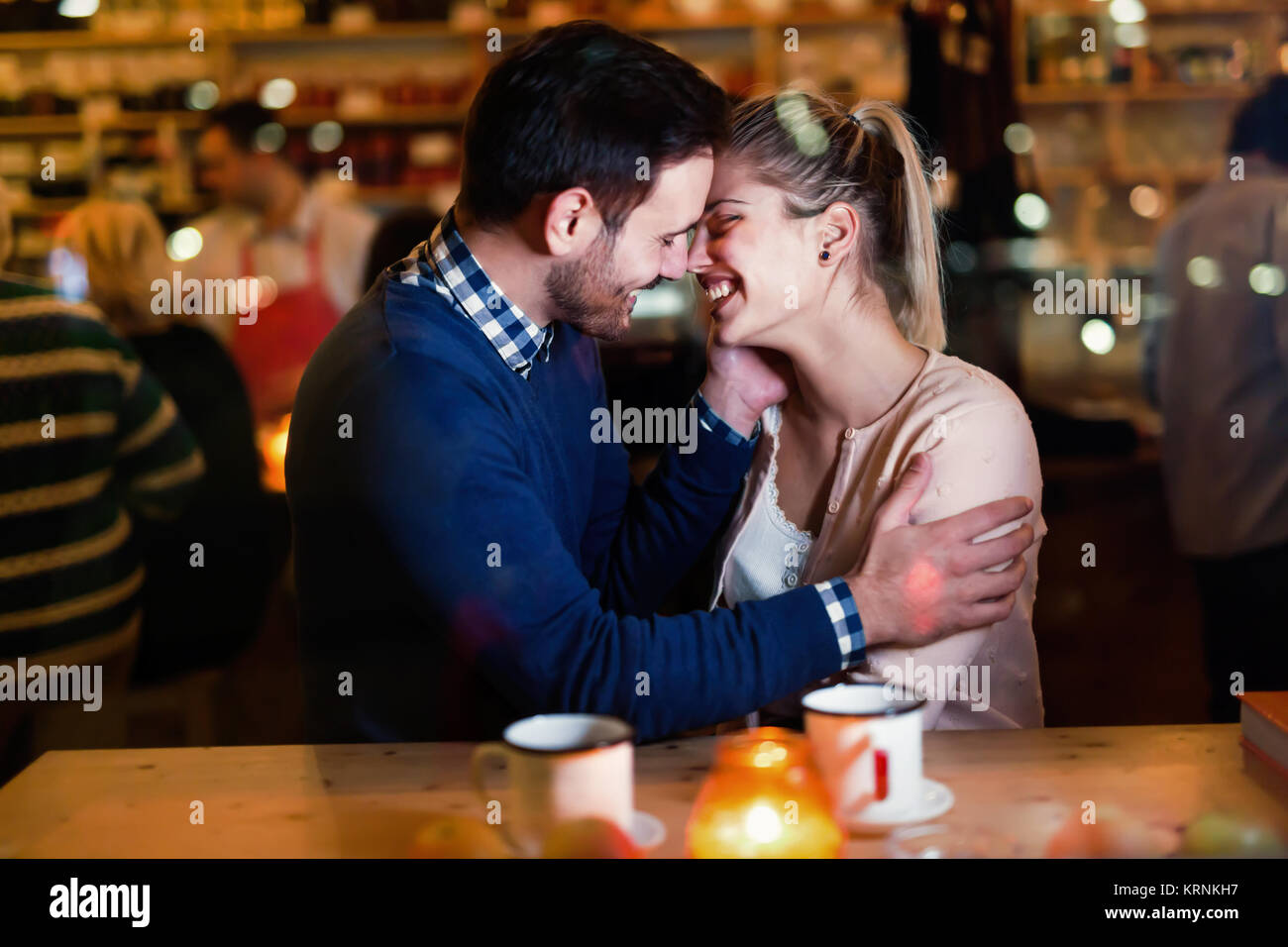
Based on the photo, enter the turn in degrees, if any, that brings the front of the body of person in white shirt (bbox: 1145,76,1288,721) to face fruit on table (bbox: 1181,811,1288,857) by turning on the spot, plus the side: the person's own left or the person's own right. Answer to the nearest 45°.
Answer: approximately 180°

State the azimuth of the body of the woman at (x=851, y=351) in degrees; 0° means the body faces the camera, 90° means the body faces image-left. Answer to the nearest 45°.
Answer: approximately 45°

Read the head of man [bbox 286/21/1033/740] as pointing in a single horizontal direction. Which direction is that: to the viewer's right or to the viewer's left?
to the viewer's right

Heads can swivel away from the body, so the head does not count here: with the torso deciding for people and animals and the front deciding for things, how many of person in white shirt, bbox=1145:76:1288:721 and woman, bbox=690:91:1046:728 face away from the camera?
1

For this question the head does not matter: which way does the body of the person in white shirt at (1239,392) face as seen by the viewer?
away from the camera

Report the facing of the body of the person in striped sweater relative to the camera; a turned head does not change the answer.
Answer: away from the camera

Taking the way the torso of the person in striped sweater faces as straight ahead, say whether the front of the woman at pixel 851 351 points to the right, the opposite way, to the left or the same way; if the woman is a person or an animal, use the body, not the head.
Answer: to the left

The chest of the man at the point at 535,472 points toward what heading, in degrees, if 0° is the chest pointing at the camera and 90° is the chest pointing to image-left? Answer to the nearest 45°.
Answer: approximately 270°

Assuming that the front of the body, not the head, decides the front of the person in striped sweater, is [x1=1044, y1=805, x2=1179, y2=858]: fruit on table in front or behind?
behind

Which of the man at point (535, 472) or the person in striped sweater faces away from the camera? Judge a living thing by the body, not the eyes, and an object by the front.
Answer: the person in striped sweater

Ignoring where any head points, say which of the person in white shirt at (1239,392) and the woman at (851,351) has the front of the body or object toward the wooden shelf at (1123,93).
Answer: the person in white shirt
